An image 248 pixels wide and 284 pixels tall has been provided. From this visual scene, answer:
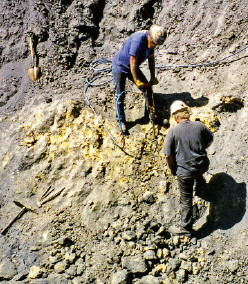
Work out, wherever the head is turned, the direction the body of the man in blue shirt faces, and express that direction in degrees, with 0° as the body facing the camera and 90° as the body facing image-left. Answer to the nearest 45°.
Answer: approximately 315°

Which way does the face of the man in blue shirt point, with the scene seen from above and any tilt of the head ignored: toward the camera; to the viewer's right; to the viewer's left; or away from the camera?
to the viewer's right
